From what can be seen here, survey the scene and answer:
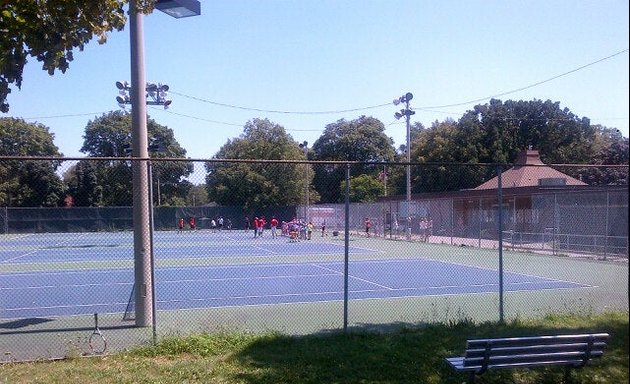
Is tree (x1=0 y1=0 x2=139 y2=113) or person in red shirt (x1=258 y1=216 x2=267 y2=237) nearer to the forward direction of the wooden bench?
the person in red shirt

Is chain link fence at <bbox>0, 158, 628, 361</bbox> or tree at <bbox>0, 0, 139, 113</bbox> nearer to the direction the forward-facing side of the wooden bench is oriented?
the chain link fence

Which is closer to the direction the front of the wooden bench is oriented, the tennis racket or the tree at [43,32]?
the tennis racket

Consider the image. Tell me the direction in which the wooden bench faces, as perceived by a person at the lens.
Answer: facing away from the viewer and to the left of the viewer

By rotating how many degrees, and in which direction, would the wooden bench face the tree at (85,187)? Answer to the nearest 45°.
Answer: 0° — it already faces it

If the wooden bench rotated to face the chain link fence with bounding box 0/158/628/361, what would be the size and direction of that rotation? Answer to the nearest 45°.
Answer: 0° — it already faces it

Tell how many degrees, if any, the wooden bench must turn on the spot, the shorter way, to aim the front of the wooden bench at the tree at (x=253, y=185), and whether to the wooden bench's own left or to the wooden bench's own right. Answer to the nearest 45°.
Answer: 0° — it already faces it
